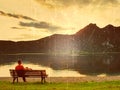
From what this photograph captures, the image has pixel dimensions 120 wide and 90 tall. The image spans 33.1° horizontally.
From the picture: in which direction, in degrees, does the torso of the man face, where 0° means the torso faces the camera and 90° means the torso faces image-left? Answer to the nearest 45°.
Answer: approximately 180°
